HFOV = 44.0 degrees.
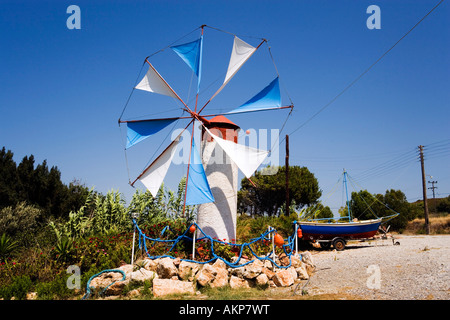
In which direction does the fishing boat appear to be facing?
to the viewer's right

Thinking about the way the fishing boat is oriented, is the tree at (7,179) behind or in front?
behind

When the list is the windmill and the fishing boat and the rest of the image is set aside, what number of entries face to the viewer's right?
1

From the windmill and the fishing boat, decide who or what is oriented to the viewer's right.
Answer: the fishing boat

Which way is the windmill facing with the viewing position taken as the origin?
facing the viewer and to the left of the viewer

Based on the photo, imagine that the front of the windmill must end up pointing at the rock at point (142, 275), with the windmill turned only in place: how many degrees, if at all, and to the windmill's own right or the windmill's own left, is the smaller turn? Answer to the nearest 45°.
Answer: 0° — it already faces it

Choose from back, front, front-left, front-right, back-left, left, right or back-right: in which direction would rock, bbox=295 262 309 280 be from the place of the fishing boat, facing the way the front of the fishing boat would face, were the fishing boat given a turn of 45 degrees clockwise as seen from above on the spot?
front-right

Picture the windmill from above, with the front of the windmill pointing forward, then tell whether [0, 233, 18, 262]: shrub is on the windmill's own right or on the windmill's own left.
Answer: on the windmill's own right

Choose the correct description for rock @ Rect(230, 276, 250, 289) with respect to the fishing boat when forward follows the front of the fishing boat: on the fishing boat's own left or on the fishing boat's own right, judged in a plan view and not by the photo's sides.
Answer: on the fishing boat's own right

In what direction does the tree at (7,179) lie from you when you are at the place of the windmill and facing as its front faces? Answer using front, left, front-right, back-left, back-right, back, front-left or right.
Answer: right

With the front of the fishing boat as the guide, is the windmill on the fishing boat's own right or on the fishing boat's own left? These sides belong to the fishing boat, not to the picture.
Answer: on the fishing boat's own right

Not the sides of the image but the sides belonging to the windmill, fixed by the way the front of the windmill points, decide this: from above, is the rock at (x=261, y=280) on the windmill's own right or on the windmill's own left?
on the windmill's own left
